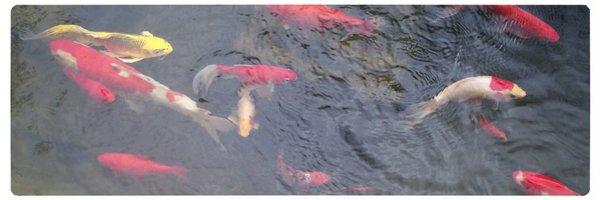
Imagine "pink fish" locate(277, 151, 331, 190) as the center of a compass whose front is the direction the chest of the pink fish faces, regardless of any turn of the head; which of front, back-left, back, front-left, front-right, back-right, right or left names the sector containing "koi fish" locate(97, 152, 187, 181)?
back

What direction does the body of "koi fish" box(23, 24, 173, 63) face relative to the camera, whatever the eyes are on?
to the viewer's right

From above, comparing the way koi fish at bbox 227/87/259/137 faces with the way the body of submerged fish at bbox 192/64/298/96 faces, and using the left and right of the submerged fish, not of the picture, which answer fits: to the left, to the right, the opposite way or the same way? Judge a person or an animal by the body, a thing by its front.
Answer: to the right

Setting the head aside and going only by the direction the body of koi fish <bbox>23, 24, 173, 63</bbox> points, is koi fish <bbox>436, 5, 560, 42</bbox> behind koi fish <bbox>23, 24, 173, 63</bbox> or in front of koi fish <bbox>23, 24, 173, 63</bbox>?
in front

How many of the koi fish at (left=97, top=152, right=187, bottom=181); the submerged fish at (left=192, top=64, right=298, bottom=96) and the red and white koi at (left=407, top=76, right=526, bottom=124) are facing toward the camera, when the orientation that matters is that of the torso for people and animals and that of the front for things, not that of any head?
0

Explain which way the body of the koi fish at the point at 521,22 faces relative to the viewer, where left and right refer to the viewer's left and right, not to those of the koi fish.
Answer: facing the viewer and to the right of the viewer

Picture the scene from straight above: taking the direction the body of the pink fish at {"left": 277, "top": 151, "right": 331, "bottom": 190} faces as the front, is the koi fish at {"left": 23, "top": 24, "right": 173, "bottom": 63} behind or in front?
behind

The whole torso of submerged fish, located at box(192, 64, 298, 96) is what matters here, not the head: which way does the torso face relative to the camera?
to the viewer's right

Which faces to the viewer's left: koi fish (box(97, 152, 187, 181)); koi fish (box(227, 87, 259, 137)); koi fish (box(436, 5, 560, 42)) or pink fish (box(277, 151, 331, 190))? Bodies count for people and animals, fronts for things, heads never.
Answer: koi fish (box(97, 152, 187, 181))

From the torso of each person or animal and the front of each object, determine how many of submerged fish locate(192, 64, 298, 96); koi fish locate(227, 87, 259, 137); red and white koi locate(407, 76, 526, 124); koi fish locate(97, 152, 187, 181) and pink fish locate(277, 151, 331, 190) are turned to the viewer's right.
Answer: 3

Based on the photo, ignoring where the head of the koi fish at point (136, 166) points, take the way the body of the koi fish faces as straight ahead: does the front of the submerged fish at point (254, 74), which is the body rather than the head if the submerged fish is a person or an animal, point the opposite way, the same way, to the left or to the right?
the opposite way

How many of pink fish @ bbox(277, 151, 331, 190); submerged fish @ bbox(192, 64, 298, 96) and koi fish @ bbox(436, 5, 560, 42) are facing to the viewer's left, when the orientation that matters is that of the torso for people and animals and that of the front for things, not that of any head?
0

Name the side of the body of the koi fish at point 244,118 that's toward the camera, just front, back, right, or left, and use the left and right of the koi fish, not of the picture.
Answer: front

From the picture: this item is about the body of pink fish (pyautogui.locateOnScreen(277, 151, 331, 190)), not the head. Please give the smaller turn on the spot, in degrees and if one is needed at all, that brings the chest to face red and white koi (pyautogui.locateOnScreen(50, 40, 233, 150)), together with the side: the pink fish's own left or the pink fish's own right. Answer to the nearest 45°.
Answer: approximately 180°

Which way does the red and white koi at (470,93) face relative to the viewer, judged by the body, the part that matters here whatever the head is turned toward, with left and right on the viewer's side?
facing to the right of the viewer

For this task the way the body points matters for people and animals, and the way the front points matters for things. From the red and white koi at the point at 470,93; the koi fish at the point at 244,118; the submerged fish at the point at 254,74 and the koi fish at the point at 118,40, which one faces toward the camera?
the koi fish at the point at 244,118

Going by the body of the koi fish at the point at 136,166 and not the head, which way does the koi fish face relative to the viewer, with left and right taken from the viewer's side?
facing to the left of the viewer
